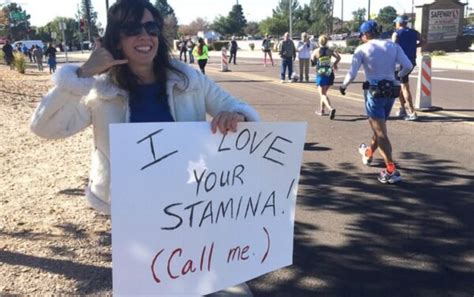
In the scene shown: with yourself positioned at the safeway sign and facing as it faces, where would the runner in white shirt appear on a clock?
The runner in white shirt is roughly at 12 o'clock from the safeway sign.

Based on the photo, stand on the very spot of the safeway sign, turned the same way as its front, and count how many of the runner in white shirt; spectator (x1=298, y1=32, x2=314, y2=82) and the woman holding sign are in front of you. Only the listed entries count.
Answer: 3

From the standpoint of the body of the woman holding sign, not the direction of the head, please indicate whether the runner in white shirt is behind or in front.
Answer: behind

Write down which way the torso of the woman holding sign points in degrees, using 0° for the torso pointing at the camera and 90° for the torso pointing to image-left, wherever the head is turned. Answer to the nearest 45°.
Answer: approximately 0°

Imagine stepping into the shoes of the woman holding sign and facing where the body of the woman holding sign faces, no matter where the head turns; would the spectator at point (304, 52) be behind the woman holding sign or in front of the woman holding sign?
behind

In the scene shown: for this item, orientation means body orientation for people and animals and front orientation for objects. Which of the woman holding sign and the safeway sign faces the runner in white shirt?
the safeway sign

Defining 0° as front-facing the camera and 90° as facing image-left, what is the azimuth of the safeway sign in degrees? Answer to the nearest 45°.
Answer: approximately 0°

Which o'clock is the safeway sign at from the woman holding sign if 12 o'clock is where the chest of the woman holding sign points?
The safeway sign is roughly at 7 o'clock from the woman holding sign.

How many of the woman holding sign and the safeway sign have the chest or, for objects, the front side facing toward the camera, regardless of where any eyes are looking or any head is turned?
2
